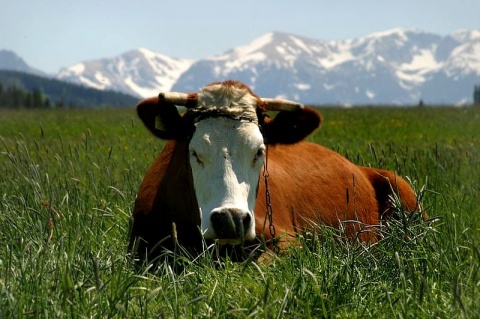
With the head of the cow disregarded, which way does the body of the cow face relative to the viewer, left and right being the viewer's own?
facing the viewer and to the left of the viewer
